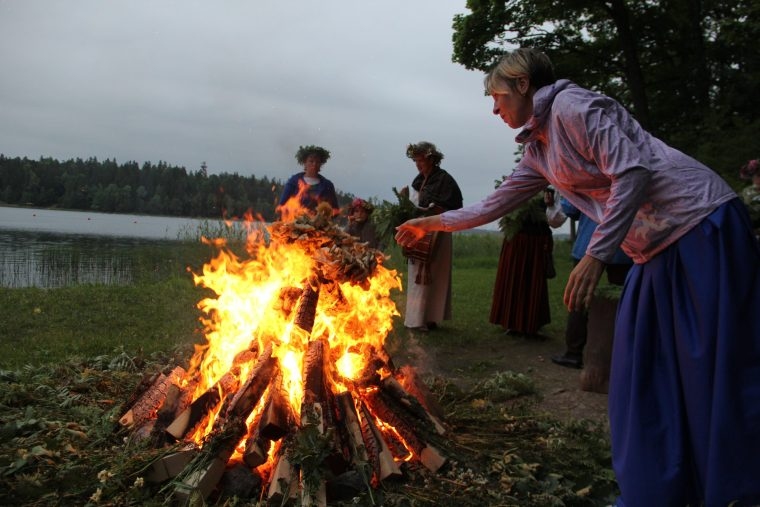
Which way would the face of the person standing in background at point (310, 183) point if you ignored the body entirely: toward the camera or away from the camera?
toward the camera

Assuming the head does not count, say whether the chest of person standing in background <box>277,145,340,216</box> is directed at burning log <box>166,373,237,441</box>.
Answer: yes

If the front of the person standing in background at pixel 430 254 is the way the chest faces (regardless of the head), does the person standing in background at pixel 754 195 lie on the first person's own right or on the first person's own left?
on the first person's own left

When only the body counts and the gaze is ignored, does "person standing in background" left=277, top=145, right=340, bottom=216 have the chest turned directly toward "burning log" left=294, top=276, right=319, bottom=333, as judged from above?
yes

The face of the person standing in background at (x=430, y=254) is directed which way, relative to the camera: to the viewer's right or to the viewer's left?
to the viewer's left

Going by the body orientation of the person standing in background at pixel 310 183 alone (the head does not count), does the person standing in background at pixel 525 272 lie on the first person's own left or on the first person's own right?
on the first person's own left

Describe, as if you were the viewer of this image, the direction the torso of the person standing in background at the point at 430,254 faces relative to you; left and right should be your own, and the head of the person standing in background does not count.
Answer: facing the viewer and to the left of the viewer

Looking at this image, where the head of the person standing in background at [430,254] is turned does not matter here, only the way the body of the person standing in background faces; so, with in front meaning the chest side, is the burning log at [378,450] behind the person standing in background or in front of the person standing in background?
in front

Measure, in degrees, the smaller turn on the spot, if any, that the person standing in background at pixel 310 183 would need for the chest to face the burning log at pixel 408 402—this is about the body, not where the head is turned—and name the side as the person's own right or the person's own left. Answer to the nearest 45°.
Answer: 0° — they already face it

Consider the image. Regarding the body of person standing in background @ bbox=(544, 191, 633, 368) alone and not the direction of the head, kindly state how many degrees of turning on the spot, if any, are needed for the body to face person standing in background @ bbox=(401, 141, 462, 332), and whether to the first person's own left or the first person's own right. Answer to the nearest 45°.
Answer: approximately 45° to the first person's own right

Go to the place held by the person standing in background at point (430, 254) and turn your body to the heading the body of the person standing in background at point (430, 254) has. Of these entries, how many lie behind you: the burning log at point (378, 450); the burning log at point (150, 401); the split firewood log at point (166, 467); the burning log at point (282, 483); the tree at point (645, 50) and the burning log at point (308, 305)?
1
